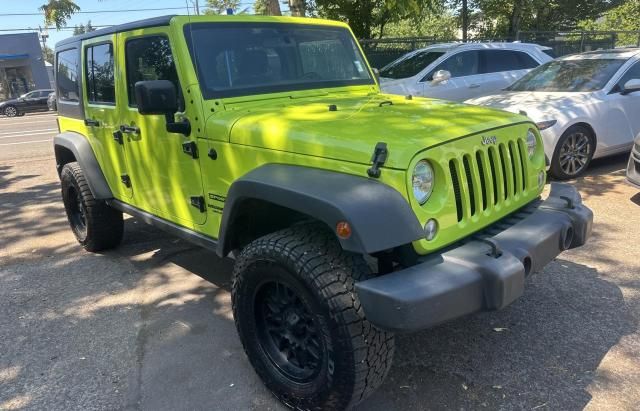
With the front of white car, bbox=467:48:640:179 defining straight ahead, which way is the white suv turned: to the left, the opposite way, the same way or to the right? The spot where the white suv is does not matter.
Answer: the same way

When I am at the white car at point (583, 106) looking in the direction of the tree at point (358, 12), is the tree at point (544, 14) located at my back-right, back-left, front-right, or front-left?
front-right

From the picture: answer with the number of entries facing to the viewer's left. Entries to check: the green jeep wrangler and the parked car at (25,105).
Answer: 1

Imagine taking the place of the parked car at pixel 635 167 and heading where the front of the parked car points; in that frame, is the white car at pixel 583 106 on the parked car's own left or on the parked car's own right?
on the parked car's own right

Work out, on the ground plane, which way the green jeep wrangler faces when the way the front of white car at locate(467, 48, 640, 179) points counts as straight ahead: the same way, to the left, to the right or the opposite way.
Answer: to the left

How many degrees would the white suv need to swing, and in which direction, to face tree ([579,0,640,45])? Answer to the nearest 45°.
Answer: approximately 135° to its right

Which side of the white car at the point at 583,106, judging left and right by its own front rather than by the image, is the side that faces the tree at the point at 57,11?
right

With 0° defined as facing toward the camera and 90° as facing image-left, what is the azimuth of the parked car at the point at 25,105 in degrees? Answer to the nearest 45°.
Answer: approximately 90°

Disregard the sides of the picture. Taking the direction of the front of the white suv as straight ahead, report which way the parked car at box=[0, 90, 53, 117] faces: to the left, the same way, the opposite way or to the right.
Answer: the same way

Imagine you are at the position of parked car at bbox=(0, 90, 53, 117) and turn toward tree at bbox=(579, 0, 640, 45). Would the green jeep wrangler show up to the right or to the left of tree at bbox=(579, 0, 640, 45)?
right

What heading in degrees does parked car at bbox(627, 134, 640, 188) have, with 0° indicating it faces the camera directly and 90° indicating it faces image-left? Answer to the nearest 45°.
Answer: approximately 45°

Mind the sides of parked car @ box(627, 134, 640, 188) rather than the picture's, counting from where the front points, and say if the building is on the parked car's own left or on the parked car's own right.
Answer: on the parked car's own right

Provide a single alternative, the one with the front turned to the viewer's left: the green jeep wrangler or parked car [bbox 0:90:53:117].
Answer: the parked car

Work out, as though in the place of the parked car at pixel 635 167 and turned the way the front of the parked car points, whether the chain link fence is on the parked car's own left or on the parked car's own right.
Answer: on the parked car's own right

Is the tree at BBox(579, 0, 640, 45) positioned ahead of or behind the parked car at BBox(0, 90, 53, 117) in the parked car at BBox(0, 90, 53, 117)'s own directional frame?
behind
